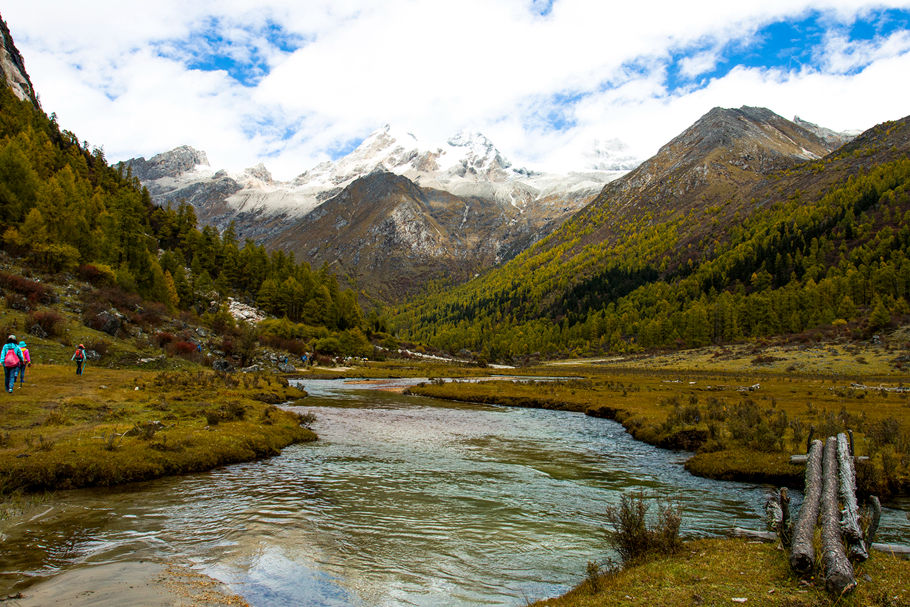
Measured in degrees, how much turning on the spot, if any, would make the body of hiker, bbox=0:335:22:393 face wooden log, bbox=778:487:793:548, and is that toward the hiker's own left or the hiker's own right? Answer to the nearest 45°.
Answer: approximately 135° to the hiker's own right

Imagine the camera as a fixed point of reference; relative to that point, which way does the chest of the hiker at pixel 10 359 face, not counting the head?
away from the camera

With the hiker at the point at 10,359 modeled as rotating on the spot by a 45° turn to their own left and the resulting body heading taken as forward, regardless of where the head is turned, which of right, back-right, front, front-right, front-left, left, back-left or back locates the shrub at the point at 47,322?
front-right

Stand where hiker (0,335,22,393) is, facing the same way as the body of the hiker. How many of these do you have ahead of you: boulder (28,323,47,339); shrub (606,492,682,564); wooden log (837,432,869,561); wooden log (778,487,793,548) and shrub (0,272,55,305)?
2

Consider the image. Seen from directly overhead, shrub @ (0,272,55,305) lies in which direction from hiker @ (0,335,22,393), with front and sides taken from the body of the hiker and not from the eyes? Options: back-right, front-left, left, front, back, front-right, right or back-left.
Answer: front

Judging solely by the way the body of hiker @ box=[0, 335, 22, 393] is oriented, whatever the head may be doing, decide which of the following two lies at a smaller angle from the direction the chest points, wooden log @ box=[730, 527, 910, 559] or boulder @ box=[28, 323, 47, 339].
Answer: the boulder

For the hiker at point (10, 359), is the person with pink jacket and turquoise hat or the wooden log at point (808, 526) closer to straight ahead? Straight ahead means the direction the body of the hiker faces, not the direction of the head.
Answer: the person with pink jacket and turquoise hat

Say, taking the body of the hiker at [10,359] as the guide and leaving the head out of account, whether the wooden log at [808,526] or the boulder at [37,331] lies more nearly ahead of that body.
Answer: the boulder

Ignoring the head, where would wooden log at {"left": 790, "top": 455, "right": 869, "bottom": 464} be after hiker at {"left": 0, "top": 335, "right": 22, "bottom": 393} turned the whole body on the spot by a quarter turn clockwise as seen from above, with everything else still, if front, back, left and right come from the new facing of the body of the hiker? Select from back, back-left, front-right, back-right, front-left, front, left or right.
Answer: front-right

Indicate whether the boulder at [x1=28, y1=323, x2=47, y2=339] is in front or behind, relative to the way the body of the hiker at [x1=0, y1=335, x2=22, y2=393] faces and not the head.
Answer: in front

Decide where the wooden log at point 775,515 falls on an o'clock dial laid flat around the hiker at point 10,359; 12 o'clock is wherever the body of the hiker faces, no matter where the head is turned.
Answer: The wooden log is roughly at 5 o'clock from the hiker.
